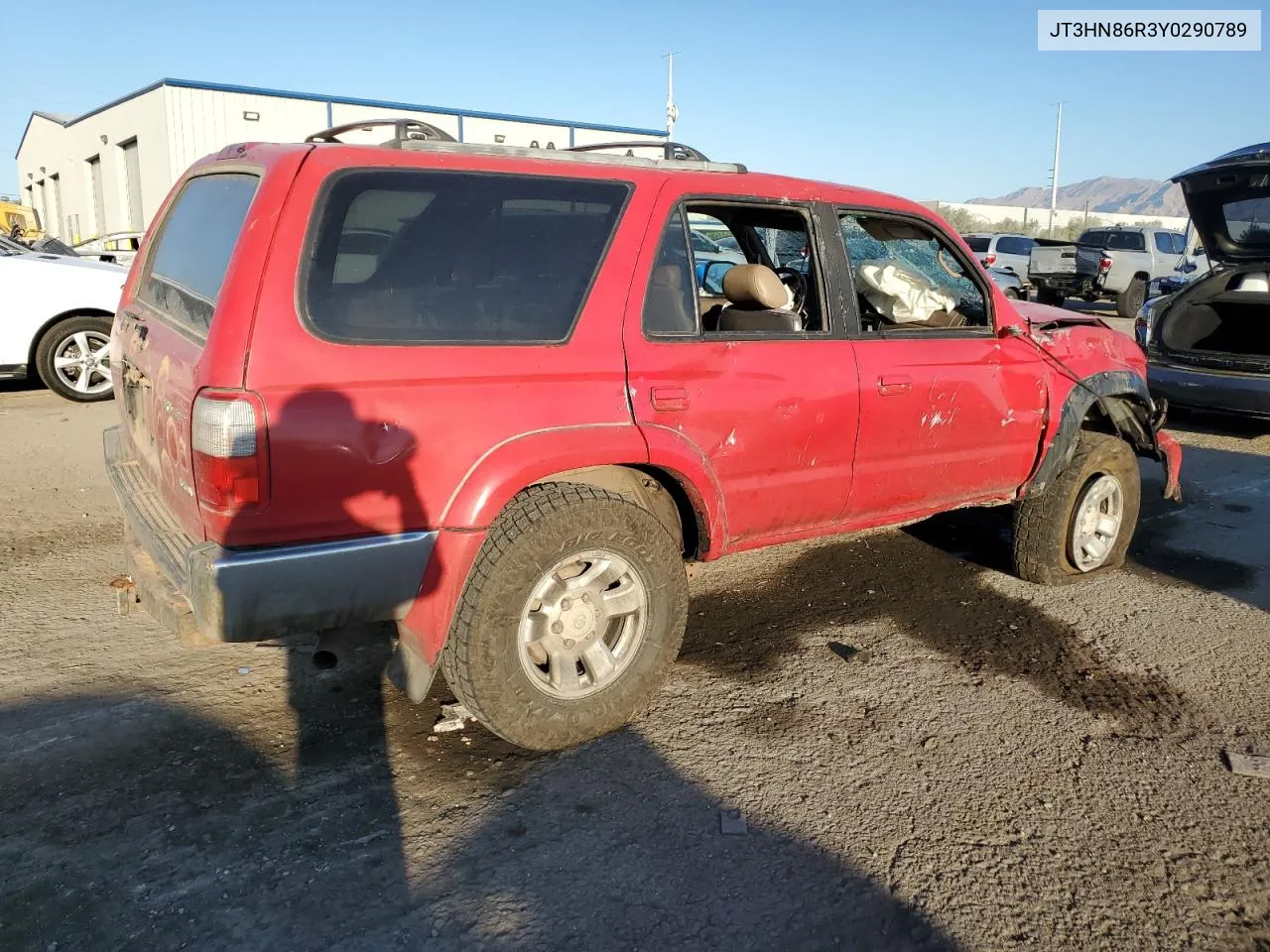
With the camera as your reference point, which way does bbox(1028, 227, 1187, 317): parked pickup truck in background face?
facing away from the viewer and to the right of the viewer

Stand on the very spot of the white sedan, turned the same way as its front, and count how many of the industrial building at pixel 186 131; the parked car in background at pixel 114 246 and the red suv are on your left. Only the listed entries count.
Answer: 2

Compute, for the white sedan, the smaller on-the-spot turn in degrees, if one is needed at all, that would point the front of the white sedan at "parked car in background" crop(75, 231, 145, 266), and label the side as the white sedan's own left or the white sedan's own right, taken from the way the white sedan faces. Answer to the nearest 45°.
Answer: approximately 90° to the white sedan's own left

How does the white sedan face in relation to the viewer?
to the viewer's right

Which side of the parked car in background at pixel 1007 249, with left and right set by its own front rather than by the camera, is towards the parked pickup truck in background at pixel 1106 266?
right

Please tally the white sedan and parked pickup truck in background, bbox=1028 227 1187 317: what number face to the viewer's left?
0

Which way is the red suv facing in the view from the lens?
facing away from the viewer and to the right of the viewer

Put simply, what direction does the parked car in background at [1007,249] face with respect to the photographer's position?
facing away from the viewer and to the right of the viewer

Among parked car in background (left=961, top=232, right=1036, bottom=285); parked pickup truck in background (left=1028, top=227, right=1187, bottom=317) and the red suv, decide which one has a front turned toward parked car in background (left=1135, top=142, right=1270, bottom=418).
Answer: the red suv

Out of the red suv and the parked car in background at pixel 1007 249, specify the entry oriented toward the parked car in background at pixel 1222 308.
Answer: the red suv

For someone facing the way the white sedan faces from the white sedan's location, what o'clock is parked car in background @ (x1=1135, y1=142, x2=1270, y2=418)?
The parked car in background is roughly at 1 o'clock from the white sedan.

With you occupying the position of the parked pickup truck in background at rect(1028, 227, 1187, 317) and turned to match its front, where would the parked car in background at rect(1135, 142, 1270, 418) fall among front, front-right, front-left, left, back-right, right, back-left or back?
back-right
